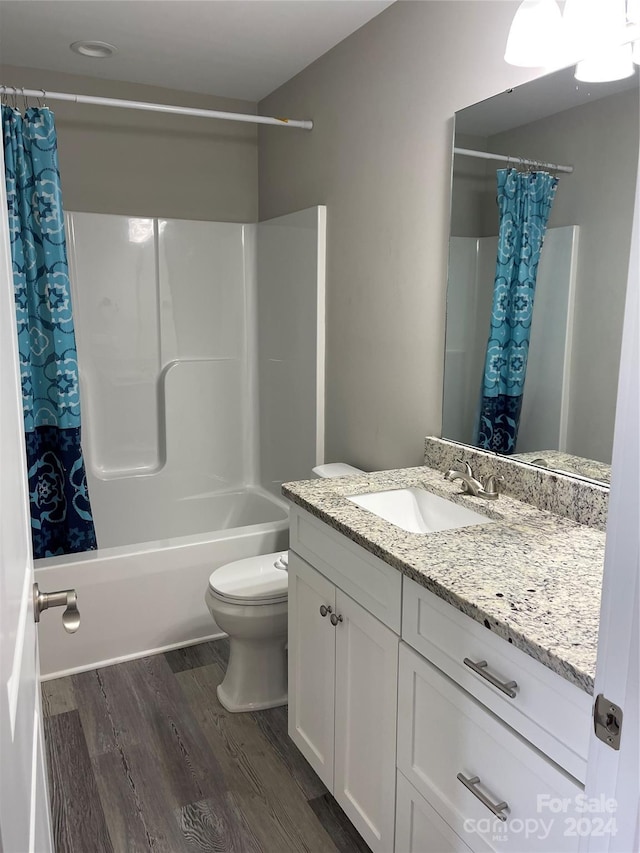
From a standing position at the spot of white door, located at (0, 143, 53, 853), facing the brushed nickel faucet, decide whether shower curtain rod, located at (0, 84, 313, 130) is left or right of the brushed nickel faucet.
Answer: left

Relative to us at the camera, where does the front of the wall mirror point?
facing the viewer and to the left of the viewer

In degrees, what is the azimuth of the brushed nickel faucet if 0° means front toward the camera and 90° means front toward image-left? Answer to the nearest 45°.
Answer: approximately 45°

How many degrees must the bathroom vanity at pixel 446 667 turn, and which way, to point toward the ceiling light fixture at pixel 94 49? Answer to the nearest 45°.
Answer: approximately 90° to its right

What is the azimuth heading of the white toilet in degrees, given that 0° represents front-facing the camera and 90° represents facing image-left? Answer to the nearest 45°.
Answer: approximately 45°

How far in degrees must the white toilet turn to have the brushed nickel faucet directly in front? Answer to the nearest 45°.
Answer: approximately 90° to its left

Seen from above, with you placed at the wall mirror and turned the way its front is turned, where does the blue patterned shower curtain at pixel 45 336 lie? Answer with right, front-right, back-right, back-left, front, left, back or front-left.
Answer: front-right

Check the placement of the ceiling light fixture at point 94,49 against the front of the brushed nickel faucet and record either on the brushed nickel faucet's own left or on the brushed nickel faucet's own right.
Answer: on the brushed nickel faucet's own right

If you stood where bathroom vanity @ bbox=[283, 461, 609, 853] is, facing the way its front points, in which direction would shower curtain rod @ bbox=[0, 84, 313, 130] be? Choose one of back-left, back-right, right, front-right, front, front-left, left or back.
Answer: right
